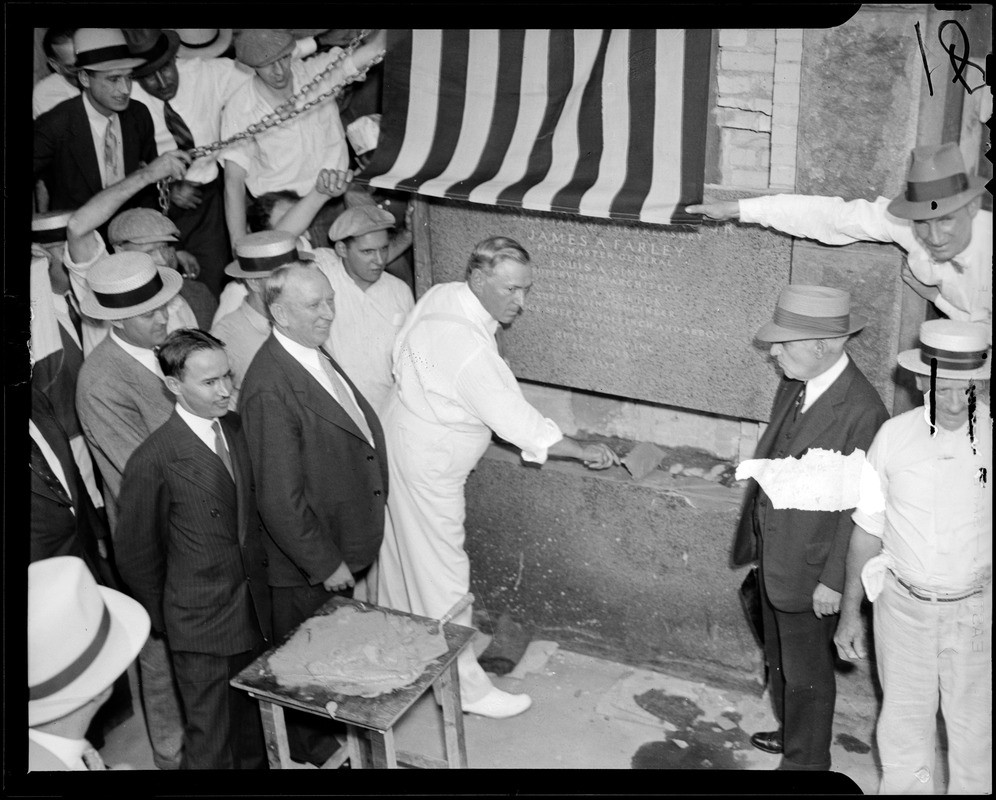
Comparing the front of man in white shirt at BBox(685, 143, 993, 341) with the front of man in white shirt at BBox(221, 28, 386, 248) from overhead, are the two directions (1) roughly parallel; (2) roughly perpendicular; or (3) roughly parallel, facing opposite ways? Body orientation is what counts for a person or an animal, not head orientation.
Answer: roughly perpendicular

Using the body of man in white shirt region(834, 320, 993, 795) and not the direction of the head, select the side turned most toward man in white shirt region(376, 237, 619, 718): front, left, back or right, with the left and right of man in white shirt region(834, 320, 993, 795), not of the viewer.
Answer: right

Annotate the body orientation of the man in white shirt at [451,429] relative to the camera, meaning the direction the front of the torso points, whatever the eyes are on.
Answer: to the viewer's right

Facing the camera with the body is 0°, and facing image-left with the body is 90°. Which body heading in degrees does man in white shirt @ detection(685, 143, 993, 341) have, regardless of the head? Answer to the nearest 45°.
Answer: approximately 45°

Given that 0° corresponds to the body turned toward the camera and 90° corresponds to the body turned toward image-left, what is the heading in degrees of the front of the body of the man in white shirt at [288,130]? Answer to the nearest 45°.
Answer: approximately 315°

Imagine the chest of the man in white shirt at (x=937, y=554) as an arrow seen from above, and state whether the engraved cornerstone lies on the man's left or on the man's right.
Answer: on the man's right

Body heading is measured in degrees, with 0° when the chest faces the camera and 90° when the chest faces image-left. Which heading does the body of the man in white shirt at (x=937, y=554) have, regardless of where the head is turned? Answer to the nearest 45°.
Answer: approximately 0°

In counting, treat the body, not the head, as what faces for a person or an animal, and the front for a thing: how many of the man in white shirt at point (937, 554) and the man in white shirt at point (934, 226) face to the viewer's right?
0
